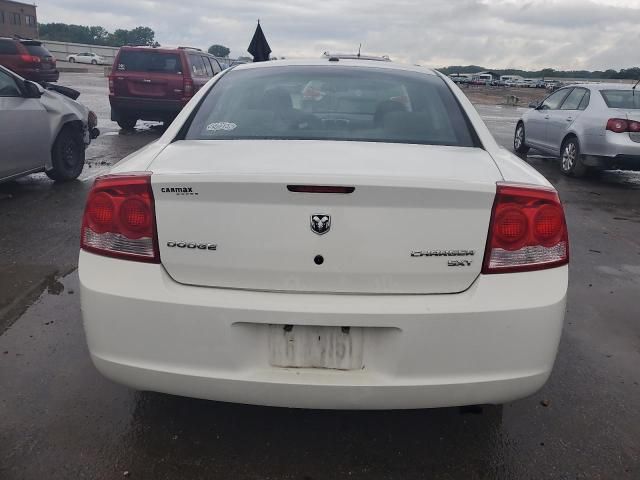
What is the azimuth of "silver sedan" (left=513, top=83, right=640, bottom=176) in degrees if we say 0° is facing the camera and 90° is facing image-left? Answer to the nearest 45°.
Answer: approximately 135°

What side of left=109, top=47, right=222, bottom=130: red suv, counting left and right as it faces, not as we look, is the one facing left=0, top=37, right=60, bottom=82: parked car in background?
left

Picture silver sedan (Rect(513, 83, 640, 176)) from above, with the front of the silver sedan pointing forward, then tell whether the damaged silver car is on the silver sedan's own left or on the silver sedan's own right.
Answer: on the silver sedan's own left

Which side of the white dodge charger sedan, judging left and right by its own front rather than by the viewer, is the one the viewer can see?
back

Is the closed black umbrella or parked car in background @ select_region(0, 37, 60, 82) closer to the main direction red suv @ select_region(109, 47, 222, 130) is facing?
the closed black umbrella

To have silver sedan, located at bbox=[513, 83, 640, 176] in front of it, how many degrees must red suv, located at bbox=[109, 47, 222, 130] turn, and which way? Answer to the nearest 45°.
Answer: approximately 90° to its right

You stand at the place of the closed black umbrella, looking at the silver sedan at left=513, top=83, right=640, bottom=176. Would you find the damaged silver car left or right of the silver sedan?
right

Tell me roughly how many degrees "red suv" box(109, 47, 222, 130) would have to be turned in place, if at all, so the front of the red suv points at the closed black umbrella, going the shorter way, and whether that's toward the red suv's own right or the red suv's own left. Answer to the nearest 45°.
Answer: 0° — it already faces it

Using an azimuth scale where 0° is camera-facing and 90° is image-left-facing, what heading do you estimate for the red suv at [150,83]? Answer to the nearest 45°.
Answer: approximately 225°

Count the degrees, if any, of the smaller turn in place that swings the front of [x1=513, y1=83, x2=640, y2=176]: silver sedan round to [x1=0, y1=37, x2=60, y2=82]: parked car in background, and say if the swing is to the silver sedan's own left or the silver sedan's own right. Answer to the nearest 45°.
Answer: approximately 45° to the silver sedan's own left

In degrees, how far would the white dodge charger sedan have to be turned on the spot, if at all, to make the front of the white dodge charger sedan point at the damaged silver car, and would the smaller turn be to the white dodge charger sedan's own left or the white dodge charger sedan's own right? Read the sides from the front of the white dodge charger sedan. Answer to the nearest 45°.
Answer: approximately 45° to the white dodge charger sedan's own left
